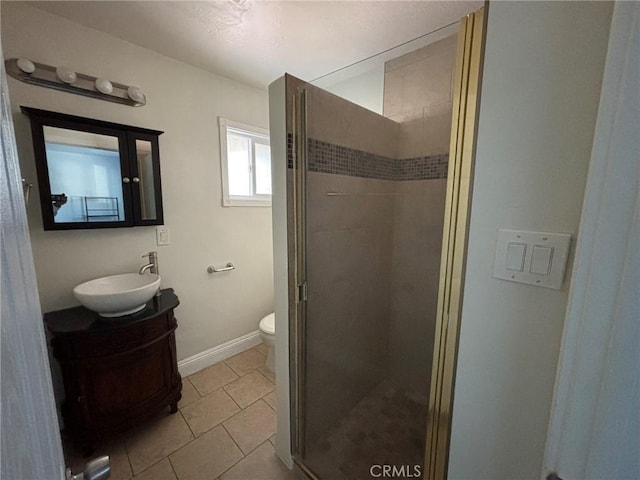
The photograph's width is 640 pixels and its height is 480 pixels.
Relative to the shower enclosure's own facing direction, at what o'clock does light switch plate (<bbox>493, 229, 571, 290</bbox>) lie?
The light switch plate is roughly at 10 o'clock from the shower enclosure.

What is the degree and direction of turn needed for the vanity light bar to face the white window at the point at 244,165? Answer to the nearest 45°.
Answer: approximately 45° to its left

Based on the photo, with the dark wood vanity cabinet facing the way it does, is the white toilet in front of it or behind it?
in front

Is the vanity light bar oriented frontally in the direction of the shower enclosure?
yes

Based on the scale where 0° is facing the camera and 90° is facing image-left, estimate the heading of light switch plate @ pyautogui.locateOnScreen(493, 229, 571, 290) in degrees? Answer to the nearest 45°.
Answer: approximately 45°

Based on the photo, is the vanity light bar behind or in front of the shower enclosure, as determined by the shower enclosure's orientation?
in front

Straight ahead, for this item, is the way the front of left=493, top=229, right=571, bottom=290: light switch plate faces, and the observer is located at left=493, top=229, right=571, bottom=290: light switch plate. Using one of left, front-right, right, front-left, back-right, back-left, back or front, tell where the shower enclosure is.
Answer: right

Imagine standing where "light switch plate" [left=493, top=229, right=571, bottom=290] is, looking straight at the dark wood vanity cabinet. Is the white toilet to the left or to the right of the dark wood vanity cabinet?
right
